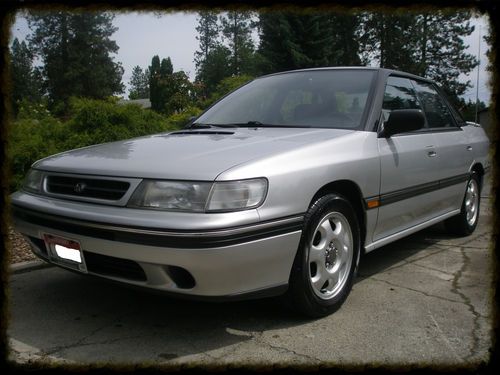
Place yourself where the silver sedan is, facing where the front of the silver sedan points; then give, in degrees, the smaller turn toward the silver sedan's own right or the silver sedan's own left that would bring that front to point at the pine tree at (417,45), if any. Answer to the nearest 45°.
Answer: approximately 135° to the silver sedan's own right

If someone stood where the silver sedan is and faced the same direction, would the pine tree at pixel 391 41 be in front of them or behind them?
behind

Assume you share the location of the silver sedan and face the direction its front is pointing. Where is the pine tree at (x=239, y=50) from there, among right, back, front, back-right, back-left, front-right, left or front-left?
back-right

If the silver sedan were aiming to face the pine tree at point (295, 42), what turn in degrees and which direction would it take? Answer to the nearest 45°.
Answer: approximately 135° to its right

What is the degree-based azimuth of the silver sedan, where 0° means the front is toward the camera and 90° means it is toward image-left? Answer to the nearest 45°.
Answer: approximately 45°

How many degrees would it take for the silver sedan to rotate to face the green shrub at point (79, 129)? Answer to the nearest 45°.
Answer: approximately 90° to its right

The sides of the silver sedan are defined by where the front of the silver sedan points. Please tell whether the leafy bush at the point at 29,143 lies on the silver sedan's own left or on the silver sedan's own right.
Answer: on the silver sedan's own right

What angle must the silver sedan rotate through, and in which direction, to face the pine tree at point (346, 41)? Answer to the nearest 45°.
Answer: approximately 135° to its right
